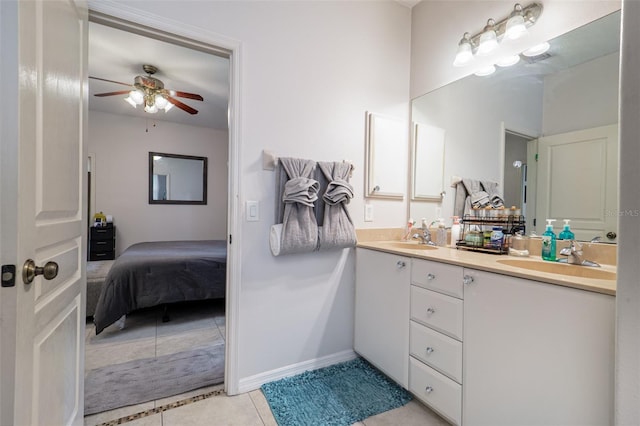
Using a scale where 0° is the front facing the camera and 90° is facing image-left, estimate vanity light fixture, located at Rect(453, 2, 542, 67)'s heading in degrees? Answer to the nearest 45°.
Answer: approximately 45°

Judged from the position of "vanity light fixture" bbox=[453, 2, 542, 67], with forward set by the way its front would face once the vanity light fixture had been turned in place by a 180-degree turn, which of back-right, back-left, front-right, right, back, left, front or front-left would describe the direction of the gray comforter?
back-left

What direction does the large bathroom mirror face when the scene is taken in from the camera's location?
facing the viewer and to the left of the viewer

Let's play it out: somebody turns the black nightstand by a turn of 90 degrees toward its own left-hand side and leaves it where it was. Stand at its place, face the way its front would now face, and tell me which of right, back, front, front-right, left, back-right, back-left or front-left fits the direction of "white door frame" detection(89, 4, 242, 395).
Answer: right

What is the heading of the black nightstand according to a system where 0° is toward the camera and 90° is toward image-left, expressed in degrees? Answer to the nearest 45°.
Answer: approximately 0°

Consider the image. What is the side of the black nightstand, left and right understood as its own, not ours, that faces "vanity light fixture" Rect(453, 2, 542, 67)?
front

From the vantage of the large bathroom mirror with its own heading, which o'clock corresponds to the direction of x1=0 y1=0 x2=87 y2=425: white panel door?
The white panel door is roughly at 12 o'clock from the large bathroom mirror.

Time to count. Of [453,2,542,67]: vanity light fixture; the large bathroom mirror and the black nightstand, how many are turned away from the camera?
0

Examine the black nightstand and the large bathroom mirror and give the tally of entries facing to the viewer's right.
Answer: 0

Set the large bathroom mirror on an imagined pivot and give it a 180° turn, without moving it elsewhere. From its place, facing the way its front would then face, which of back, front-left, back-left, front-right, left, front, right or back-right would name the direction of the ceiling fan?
back-left

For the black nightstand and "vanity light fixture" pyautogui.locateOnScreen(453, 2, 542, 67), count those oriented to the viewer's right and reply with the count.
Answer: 0

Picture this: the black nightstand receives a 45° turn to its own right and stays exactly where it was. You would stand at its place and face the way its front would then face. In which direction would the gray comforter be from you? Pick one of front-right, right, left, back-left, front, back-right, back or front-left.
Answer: front-left
